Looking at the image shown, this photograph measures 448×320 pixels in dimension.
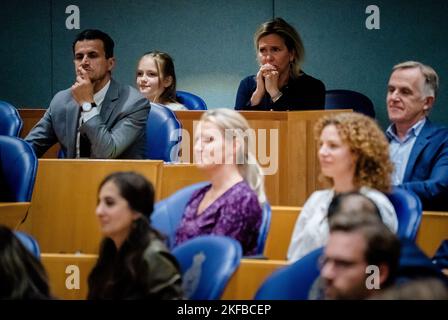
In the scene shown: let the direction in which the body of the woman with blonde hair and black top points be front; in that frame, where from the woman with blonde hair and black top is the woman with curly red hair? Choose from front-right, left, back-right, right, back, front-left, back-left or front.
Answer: front-left

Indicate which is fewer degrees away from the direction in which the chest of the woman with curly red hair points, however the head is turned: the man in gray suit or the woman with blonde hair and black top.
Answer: the man in gray suit

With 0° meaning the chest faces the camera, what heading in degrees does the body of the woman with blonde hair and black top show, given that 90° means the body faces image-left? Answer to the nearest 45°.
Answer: approximately 45°

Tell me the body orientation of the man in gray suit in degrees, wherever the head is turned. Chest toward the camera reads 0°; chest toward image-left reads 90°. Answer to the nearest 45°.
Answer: approximately 45°

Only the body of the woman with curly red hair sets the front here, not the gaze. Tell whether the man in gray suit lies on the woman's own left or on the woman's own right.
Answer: on the woman's own right

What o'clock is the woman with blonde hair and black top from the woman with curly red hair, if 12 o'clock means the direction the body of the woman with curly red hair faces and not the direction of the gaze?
The woman with blonde hair and black top is roughly at 4 o'clock from the woman with curly red hair.

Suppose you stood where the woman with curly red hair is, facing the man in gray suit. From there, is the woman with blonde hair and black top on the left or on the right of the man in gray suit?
right

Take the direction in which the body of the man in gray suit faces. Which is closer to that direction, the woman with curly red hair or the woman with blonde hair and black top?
the woman with curly red hair

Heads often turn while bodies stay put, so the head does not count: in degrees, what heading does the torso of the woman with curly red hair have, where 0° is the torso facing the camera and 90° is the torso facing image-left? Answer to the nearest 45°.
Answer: approximately 45°

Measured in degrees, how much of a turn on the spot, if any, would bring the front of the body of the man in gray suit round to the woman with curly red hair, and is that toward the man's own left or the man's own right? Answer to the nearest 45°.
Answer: approximately 90° to the man's own left
